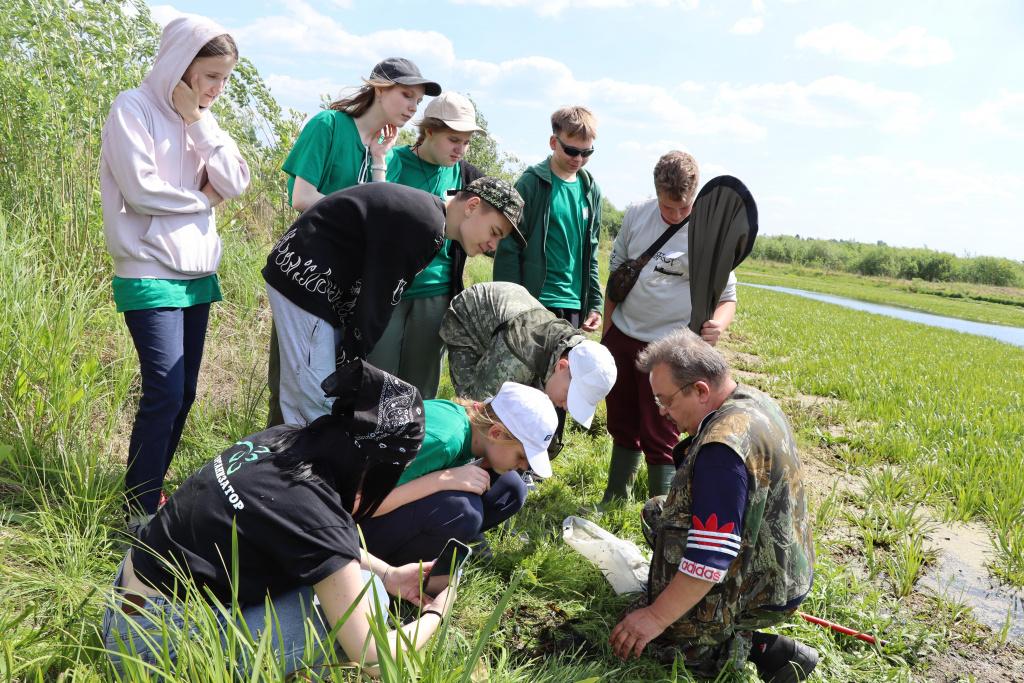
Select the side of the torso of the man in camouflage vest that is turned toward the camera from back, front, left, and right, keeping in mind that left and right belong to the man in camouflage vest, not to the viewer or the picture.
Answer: left

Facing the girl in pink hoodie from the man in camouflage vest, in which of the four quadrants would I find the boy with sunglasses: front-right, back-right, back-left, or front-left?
front-right

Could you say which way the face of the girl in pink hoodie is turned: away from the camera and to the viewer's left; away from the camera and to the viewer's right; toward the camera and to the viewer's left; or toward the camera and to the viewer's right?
toward the camera and to the viewer's right

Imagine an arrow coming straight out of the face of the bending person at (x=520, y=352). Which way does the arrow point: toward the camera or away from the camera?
toward the camera

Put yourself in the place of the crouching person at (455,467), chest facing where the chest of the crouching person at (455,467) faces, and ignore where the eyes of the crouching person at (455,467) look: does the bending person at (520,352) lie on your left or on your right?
on your left

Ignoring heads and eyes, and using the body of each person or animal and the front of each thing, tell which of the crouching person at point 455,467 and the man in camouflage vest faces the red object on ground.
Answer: the crouching person

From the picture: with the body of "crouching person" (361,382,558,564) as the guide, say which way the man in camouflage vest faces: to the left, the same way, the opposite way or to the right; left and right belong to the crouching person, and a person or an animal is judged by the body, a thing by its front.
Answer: the opposite way

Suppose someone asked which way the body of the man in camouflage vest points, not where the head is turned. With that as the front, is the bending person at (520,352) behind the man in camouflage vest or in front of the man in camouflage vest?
in front

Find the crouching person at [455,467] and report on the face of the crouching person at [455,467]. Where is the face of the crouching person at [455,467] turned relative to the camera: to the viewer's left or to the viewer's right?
to the viewer's right

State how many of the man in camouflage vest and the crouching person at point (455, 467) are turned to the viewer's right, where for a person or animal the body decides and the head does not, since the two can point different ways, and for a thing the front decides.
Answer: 1

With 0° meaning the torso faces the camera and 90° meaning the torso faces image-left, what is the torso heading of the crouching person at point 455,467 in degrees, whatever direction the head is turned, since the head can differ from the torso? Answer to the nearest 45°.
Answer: approximately 270°

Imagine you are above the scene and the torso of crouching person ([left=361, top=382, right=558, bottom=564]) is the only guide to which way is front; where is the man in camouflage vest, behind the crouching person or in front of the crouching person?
in front

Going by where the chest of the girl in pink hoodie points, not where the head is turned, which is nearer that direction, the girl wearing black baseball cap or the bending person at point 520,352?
the bending person

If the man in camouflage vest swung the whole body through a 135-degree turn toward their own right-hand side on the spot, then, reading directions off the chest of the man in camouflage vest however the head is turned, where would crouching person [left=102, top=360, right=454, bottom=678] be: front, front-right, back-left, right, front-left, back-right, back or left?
back

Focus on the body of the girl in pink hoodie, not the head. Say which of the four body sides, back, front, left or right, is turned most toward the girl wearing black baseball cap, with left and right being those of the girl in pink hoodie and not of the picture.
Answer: left

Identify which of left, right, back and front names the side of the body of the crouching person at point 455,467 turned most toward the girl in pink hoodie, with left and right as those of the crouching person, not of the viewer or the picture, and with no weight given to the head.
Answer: back
